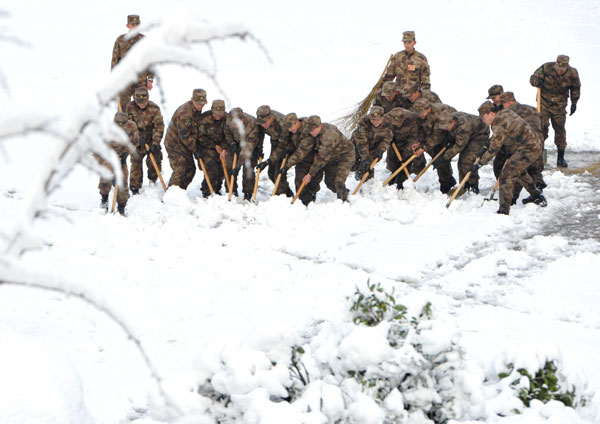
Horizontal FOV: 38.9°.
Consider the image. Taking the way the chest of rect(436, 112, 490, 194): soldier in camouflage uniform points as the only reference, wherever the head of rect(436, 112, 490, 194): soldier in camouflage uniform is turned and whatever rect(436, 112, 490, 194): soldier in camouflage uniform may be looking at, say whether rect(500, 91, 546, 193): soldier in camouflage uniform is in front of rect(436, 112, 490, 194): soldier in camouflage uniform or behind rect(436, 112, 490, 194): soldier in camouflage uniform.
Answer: behind

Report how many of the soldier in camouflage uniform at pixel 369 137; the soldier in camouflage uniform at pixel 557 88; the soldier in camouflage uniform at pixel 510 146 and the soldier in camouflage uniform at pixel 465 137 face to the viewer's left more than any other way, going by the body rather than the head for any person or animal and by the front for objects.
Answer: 2

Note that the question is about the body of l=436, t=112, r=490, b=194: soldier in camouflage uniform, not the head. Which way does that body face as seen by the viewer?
to the viewer's left

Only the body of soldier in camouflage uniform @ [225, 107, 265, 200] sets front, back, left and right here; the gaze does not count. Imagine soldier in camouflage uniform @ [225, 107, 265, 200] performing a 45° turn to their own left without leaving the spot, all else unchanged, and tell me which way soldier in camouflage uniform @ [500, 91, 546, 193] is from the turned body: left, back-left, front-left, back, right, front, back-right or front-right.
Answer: left

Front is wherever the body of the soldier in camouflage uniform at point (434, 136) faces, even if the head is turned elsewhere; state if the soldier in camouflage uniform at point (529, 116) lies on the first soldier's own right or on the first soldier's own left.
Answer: on the first soldier's own left

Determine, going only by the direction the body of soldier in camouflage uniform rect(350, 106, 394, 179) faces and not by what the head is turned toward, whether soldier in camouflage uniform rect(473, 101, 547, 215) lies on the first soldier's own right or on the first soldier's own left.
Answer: on the first soldier's own left

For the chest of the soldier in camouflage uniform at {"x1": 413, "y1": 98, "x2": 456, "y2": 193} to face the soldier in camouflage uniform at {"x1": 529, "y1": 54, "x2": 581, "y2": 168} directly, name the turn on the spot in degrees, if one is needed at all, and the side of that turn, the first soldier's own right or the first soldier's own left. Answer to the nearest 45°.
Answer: approximately 180°

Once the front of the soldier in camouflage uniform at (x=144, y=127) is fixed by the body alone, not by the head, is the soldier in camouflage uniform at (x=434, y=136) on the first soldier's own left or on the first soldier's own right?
on the first soldier's own left

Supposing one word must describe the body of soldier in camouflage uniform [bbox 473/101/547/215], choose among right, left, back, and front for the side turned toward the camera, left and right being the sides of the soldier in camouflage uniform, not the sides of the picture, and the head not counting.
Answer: left
